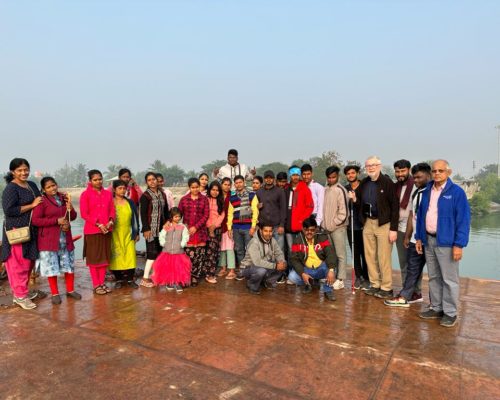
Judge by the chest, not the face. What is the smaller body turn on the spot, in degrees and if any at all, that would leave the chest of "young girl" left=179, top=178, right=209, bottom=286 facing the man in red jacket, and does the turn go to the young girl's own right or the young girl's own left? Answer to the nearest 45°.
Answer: approximately 90° to the young girl's own left

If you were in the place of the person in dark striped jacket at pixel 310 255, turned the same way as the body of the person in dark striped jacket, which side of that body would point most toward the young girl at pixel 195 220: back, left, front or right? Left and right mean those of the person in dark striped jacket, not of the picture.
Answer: right

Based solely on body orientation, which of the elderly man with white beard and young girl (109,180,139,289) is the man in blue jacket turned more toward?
the young girl

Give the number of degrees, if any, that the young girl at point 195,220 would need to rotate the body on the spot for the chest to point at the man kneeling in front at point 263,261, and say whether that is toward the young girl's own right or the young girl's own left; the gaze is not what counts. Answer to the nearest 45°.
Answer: approximately 45° to the young girl's own left

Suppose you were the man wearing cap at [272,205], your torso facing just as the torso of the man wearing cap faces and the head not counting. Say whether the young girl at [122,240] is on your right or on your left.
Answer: on your right

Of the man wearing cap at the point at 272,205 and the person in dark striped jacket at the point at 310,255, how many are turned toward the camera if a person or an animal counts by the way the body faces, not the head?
2
